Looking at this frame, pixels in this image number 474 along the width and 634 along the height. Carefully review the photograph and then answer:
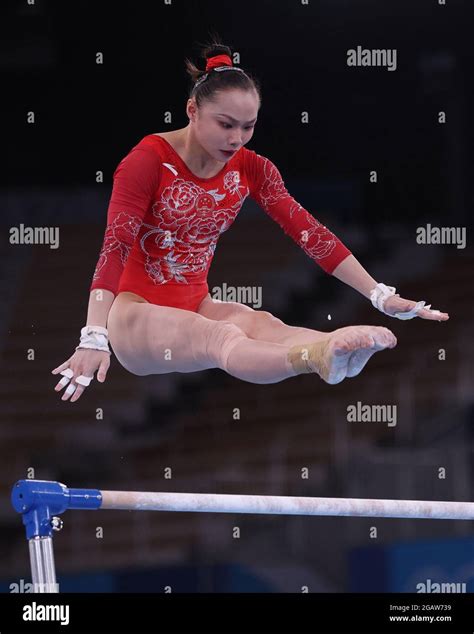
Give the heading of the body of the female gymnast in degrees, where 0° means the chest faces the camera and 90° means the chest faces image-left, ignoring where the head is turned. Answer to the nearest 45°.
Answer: approximately 315°
